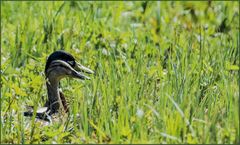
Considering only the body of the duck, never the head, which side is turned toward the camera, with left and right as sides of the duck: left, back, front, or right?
right
